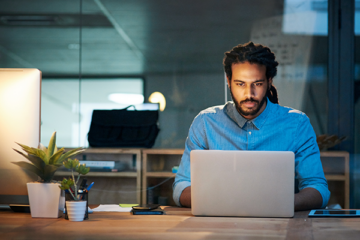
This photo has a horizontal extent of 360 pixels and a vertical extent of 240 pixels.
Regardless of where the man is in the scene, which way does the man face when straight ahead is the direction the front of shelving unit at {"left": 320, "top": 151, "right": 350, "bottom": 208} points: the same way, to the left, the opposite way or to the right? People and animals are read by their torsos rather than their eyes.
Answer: the same way

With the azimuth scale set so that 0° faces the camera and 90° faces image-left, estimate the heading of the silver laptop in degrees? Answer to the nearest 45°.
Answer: approximately 180°

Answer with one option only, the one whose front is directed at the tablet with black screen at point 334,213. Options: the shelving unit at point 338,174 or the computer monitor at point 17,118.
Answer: the shelving unit

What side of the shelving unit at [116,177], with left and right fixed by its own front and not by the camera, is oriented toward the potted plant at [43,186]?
front

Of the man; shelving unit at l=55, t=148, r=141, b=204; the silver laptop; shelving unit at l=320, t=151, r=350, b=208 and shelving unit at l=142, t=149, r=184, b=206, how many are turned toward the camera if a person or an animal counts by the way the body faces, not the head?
4

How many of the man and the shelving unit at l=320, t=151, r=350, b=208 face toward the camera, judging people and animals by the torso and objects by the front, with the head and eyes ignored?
2

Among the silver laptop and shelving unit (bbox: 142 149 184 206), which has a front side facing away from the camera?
the silver laptop

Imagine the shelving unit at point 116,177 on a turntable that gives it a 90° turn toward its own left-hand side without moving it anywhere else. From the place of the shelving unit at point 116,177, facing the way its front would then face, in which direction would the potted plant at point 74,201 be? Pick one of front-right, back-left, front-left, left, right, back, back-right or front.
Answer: right

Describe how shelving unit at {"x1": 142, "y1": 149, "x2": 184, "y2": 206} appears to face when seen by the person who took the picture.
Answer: facing the viewer

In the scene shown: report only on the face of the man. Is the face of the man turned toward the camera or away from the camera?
toward the camera

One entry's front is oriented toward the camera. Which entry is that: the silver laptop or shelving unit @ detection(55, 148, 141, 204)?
the shelving unit

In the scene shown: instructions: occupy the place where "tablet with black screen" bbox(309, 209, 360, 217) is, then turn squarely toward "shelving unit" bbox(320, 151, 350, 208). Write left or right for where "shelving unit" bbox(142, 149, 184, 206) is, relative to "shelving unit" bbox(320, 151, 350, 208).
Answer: left

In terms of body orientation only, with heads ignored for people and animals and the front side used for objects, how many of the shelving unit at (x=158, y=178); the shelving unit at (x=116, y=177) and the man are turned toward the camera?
3

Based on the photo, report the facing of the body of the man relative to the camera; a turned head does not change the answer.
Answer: toward the camera

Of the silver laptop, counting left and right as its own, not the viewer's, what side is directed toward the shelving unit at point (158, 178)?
front
